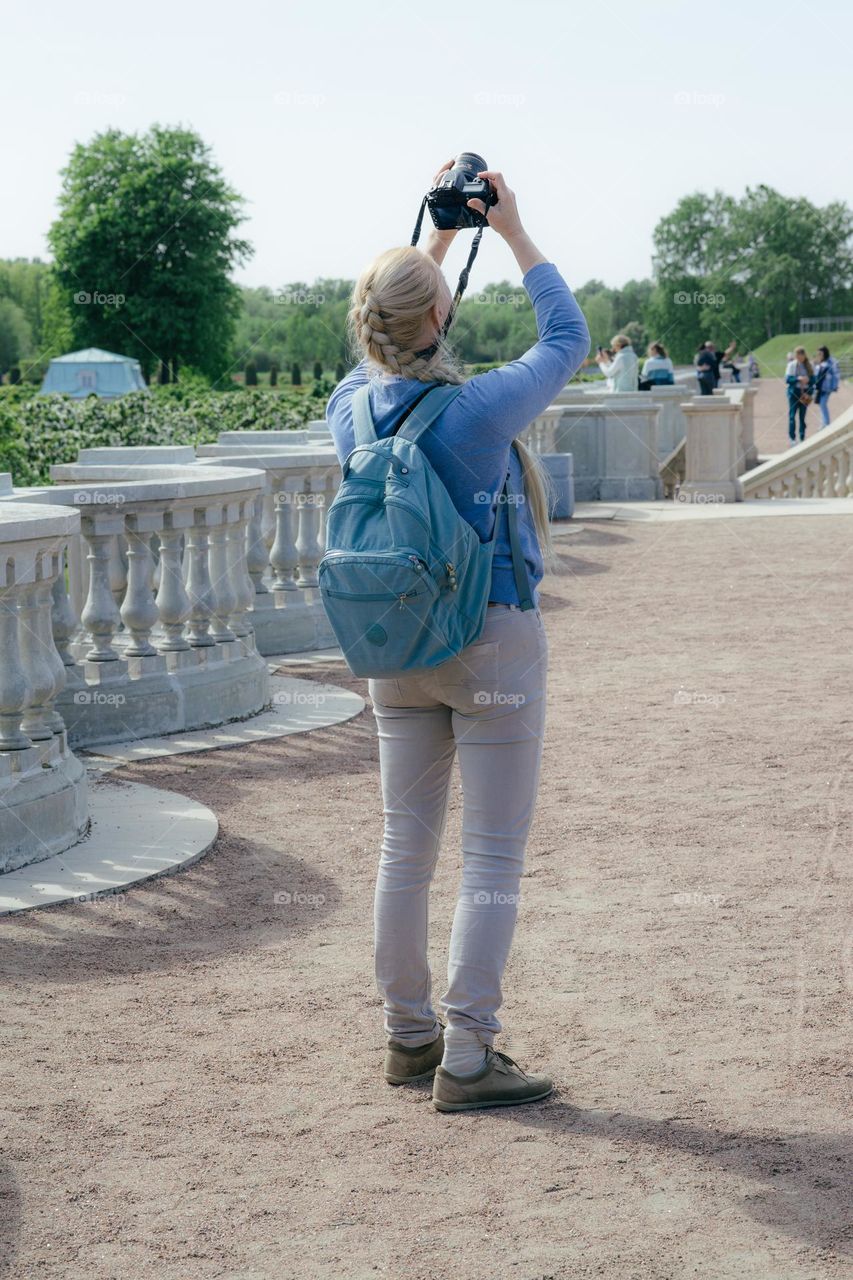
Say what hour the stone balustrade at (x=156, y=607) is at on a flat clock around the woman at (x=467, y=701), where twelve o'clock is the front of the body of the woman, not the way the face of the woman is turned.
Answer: The stone balustrade is roughly at 10 o'clock from the woman.

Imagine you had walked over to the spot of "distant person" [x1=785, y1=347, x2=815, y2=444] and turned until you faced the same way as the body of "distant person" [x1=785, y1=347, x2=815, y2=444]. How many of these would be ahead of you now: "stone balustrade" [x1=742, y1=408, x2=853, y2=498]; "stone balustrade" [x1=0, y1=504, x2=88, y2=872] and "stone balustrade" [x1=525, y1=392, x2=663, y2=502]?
3

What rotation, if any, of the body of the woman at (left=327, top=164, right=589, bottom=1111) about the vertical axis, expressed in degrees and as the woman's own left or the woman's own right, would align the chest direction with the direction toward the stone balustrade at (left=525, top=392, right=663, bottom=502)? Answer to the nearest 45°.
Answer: approximately 45° to the woman's own left

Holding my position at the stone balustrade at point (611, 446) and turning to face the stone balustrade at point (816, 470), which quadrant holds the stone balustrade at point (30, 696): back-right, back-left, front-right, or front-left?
back-right

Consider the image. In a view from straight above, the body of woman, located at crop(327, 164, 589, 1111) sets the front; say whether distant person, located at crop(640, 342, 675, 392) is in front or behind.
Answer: in front

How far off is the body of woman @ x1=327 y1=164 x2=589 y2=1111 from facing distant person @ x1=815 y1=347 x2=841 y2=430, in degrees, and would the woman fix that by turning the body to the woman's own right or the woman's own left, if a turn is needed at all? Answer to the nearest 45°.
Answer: approximately 45° to the woman's own left

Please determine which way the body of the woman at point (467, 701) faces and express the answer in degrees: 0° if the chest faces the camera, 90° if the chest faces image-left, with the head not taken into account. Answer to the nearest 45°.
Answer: approximately 225°

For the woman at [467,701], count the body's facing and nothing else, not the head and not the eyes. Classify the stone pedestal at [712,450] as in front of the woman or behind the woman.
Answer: in front

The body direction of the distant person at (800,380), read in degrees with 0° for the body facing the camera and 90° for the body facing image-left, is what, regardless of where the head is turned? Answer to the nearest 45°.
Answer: approximately 0°

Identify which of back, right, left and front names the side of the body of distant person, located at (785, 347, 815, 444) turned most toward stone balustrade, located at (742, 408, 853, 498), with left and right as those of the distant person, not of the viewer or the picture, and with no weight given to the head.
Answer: front

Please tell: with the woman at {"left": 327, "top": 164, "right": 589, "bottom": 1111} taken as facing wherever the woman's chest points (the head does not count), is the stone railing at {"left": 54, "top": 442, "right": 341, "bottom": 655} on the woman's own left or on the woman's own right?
on the woman's own left

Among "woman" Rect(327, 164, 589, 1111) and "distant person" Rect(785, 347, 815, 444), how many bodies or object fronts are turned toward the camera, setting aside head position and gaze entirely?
1
